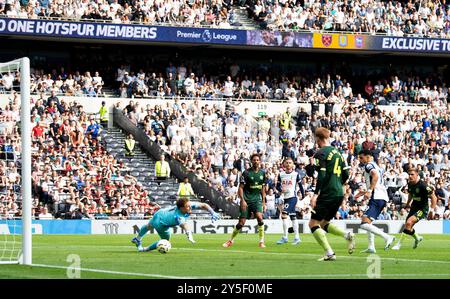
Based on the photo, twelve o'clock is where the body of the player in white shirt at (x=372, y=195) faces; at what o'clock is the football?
The football is roughly at 11 o'clock from the player in white shirt.

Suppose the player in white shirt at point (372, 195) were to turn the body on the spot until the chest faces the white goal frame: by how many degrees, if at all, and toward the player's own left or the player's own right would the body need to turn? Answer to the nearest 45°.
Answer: approximately 45° to the player's own left

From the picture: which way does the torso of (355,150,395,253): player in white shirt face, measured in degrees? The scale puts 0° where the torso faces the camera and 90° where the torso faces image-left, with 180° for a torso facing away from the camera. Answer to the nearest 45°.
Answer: approximately 90°
